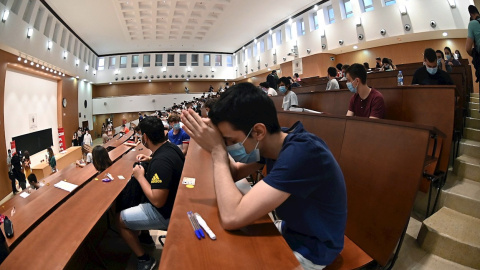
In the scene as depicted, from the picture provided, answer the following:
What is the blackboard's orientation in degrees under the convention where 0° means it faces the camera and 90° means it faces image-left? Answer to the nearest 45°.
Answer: approximately 315°

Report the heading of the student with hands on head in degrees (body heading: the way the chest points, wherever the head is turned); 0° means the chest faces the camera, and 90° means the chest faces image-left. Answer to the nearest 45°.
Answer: approximately 90°

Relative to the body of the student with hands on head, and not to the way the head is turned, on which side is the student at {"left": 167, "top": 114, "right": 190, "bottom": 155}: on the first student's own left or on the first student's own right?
on the first student's own right

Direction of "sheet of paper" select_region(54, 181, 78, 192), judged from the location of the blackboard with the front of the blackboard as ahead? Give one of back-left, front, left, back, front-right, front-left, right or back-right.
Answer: front-right

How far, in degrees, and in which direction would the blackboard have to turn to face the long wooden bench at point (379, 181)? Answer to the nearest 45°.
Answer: approximately 45° to its right

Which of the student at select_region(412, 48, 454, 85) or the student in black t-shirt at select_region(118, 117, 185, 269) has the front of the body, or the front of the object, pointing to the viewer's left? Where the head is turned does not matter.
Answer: the student in black t-shirt

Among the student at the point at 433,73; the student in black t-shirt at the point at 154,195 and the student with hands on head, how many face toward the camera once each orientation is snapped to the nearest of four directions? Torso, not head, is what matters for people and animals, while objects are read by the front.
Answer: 1

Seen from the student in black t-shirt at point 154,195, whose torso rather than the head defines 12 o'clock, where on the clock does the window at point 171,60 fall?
The window is roughly at 3 o'clock from the student in black t-shirt.

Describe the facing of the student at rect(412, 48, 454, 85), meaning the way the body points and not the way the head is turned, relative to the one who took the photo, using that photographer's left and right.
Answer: facing the viewer

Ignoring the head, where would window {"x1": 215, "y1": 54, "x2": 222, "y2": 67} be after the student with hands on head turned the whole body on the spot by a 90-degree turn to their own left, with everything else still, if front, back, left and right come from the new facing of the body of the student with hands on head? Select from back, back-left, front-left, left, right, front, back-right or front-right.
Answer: back

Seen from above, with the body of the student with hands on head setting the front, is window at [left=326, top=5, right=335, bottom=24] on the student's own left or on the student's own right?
on the student's own right

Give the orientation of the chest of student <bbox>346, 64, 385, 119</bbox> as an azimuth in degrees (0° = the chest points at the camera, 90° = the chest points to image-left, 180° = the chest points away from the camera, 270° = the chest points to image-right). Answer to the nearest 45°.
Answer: approximately 45°
